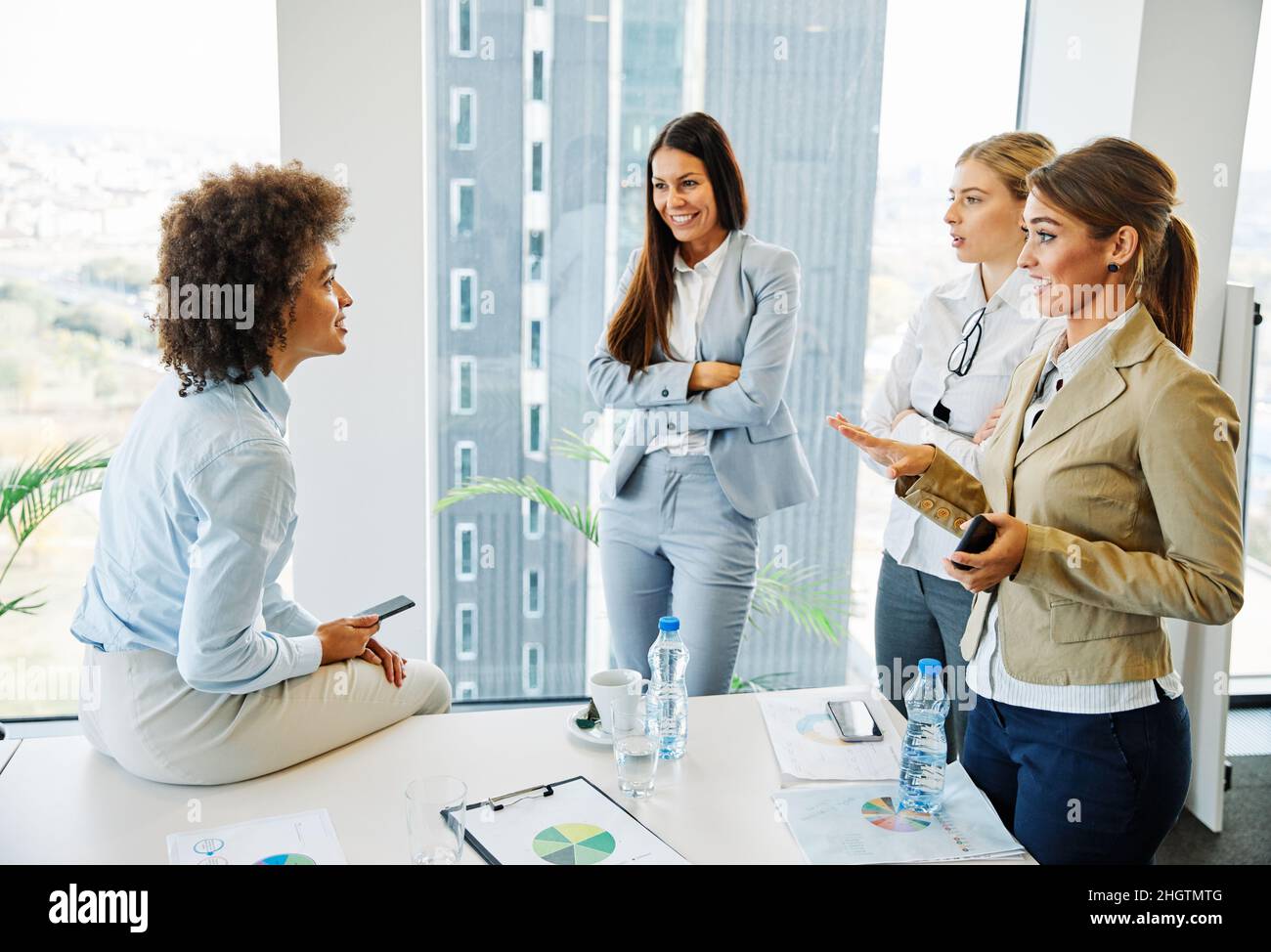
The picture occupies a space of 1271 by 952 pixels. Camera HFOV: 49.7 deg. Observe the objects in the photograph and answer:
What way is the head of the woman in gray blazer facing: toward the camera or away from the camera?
toward the camera

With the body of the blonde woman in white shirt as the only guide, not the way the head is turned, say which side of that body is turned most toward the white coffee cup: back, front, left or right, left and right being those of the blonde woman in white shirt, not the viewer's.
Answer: front

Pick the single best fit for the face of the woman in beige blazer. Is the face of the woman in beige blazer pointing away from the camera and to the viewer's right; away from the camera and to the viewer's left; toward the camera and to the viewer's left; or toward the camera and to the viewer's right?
toward the camera and to the viewer's left

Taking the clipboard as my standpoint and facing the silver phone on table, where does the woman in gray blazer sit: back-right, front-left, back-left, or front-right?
front-left

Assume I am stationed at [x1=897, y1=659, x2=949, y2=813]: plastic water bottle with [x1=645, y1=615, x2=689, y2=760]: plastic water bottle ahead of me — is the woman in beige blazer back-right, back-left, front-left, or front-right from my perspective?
back-right

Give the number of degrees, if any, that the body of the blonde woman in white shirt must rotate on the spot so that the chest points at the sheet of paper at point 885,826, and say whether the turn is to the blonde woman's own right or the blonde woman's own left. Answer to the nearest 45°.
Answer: approximately 45° to the blonde woman's own left

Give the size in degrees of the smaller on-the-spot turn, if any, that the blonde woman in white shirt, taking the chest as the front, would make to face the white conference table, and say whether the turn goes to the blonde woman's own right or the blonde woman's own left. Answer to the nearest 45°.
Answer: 0° — they already face it

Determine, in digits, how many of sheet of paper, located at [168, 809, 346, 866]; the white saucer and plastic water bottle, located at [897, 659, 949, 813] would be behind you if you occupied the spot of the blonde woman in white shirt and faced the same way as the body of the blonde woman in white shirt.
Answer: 0

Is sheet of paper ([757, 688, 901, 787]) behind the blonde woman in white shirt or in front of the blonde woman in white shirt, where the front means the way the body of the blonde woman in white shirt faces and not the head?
in front

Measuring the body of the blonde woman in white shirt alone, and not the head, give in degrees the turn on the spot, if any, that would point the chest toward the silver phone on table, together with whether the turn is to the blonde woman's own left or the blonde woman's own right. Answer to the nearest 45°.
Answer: approximately 45° to the blonde woman's own left

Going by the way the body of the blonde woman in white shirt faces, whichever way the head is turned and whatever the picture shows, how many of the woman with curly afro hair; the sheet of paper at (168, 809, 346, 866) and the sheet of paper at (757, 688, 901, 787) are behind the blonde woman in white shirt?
0

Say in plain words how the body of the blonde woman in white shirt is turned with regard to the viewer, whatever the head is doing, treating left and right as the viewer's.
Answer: facing the viewer and to the left of the viewer

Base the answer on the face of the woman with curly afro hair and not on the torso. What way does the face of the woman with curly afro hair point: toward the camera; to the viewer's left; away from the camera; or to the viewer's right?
to the viewer's right

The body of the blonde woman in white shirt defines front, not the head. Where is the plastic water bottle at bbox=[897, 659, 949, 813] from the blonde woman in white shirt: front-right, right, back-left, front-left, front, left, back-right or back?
front-left

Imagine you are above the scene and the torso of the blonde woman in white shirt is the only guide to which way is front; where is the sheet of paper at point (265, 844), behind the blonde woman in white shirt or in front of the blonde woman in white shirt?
in front
